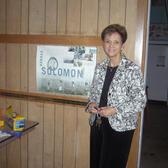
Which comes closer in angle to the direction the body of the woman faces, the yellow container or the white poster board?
the yellow container

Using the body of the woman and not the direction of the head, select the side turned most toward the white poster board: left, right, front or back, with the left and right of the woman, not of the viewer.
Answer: right

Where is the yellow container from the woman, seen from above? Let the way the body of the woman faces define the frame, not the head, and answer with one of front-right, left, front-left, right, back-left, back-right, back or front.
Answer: front-right

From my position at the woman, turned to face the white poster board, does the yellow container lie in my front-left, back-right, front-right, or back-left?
front-left

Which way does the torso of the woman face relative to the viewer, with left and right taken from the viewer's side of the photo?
facing the viewer and to the left of the viewer

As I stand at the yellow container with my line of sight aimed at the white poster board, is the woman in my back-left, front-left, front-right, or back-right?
front-right

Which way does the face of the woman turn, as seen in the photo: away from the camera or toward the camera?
toward the camera

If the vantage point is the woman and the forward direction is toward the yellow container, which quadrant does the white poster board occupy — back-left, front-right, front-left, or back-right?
front-right
